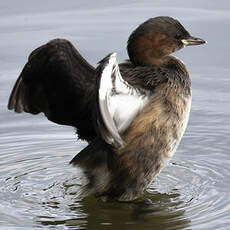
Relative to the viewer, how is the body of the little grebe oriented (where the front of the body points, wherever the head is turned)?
to the viewer's right
